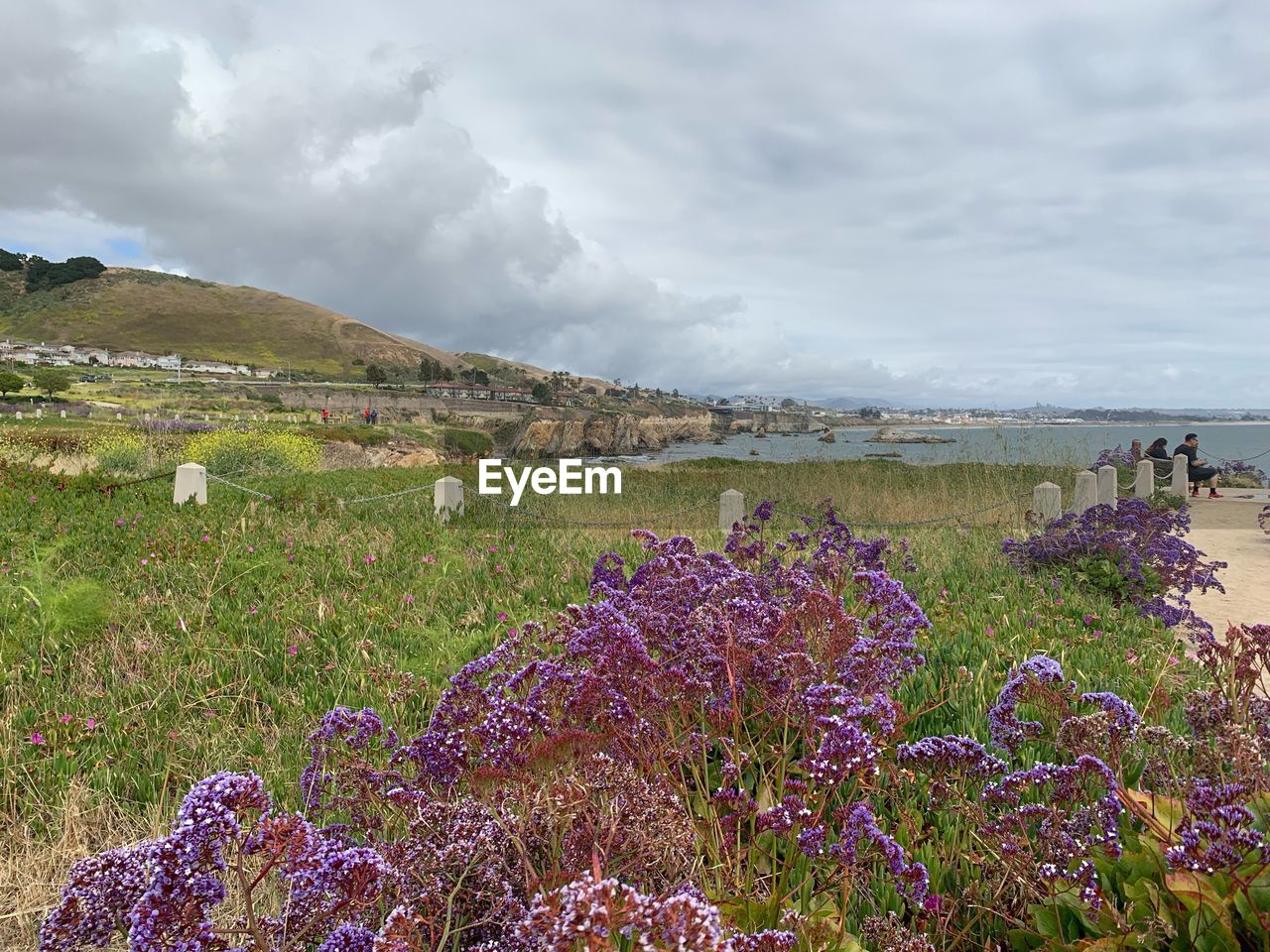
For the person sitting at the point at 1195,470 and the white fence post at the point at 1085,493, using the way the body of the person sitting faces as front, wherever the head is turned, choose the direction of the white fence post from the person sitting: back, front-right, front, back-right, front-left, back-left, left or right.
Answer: right

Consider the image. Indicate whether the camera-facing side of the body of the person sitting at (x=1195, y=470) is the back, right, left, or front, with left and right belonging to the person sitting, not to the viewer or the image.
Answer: right

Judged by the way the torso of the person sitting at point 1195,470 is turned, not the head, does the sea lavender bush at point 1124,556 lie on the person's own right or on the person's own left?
on the person's own right

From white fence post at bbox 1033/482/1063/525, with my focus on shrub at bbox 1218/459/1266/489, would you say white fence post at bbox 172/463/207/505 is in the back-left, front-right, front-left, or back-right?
back-left

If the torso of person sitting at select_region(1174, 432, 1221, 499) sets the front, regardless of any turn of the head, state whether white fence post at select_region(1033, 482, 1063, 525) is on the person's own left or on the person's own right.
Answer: on the person's own right

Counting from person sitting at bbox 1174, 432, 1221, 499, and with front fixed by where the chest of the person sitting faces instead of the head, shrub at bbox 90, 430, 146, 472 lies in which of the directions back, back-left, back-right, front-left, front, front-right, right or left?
back-right

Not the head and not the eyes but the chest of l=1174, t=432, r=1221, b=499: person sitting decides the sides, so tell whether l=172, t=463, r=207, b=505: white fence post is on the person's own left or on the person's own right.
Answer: on the person's own right

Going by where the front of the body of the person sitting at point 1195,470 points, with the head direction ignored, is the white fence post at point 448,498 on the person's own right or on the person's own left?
on the person's own right
